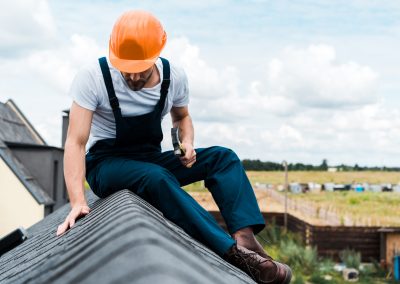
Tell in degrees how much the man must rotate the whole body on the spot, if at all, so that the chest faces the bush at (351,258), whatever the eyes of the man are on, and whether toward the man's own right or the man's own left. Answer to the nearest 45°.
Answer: approximately 135° to the man's own left

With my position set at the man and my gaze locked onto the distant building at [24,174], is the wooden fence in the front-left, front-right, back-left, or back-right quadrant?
front-right

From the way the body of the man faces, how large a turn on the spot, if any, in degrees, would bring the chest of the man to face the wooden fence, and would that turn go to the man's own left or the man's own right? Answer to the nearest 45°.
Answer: approximately 135° to the man's own left

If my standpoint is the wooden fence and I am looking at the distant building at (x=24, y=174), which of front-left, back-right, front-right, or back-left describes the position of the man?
front-left

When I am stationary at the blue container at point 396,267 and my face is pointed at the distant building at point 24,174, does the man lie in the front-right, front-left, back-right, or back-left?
front-left

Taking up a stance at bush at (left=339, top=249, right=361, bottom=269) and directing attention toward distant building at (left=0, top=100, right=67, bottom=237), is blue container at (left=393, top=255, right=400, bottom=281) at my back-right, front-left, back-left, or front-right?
back-left

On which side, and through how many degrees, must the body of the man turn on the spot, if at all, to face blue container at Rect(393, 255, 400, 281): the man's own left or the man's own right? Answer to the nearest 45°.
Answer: approximately 90° to the man's own left
